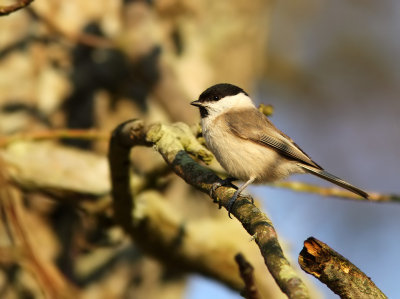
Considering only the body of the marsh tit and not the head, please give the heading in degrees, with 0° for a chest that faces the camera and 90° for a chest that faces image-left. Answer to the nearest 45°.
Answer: approximately 90°

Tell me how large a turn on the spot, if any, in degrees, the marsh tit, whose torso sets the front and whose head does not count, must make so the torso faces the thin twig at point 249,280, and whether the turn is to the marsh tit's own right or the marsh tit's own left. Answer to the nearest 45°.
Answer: approximately 90° to the marsh tit's own left

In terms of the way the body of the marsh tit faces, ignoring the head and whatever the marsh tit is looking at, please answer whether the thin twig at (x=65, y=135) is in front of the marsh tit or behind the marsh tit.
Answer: in front
